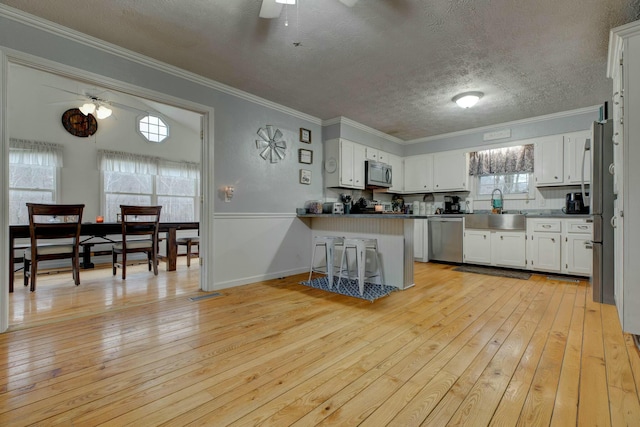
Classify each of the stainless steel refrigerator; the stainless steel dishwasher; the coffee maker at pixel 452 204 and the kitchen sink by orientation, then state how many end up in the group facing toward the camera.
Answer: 3

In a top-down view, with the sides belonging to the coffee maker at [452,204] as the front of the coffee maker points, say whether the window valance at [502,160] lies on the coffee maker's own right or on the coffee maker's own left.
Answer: on the coffee maker's own left

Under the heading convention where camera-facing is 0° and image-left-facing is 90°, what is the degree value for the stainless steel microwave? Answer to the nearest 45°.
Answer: approximately 315°

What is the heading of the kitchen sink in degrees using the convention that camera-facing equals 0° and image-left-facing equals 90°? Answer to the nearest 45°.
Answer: approximately 0°

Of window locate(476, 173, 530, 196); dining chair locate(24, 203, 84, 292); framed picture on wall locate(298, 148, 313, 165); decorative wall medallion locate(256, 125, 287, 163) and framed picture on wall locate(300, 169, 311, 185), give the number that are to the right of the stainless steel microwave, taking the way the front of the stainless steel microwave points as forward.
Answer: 4

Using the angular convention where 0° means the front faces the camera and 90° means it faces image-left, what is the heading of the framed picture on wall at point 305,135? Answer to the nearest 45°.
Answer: approximately 315°

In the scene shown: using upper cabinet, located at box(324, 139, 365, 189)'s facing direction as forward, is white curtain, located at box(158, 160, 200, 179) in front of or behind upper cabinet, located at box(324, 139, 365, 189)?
behind

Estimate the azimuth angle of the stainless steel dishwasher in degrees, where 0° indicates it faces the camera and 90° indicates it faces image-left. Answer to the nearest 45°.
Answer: approximately 0°
